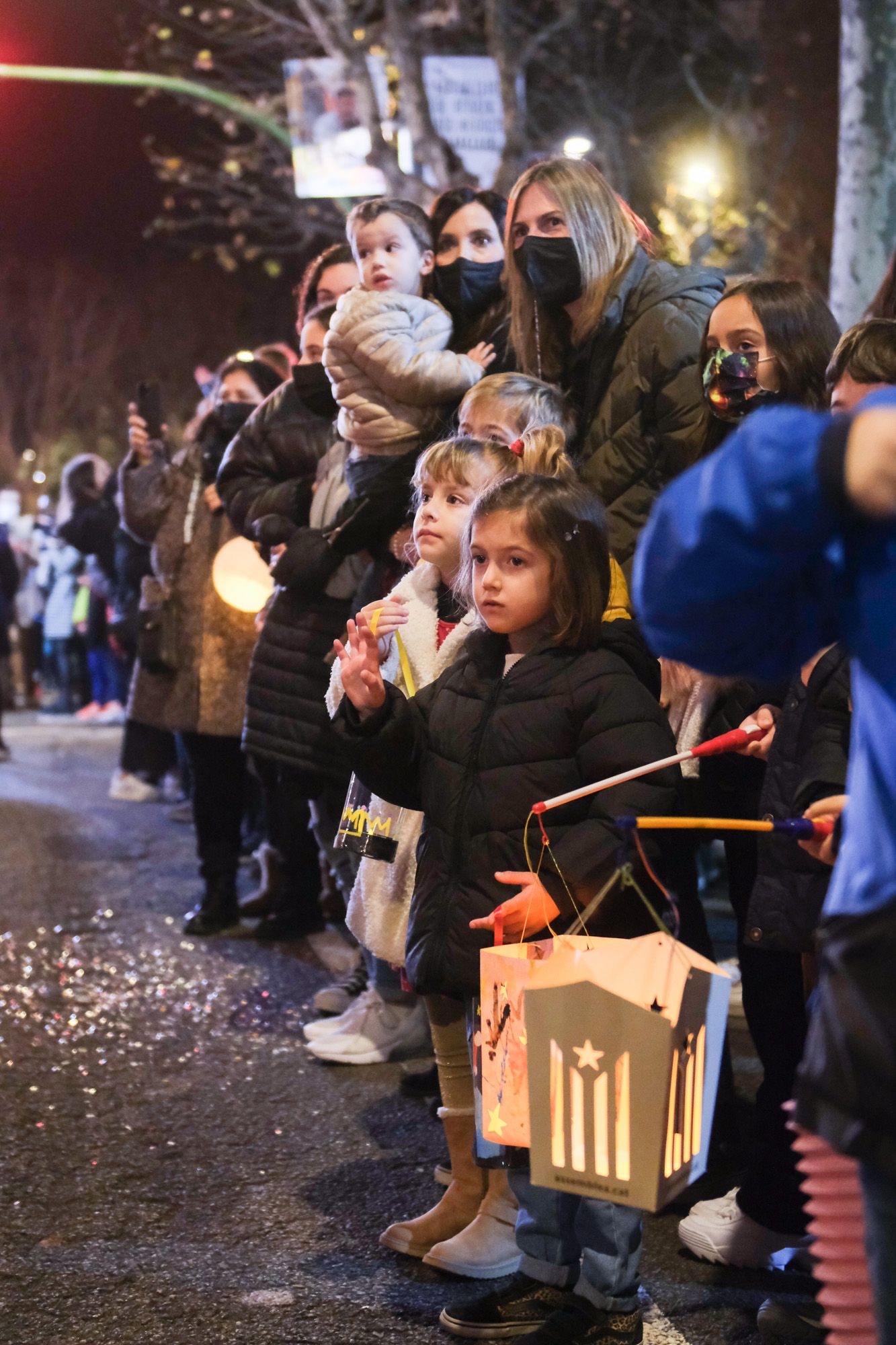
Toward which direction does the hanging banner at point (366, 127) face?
toward the camera

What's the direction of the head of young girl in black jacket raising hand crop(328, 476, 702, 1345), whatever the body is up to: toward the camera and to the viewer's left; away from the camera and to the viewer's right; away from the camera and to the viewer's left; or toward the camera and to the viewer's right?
toward the camera and to the viewer's left

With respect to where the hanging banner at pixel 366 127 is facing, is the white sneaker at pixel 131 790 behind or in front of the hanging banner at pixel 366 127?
in front

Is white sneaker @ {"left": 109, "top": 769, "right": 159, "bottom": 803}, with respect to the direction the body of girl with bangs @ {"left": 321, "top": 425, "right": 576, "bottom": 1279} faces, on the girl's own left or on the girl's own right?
on the girl's own right

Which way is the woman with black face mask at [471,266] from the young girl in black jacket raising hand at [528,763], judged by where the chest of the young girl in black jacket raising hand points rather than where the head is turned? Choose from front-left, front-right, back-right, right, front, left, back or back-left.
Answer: back-right

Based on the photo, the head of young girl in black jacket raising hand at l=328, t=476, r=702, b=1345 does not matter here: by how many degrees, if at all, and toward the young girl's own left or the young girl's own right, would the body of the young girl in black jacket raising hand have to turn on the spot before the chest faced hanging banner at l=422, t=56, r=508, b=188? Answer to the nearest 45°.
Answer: approximately 135° to the young girl's own right

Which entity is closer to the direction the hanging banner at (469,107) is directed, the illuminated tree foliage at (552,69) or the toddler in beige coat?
the toddler in beige coat

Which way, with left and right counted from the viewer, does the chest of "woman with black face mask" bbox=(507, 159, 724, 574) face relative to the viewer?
facing the viewer and to the left of the viewer

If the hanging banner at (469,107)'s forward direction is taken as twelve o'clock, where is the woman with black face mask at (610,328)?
The woman with black face mask is roughly at 12 o'clock from the hanging banner.

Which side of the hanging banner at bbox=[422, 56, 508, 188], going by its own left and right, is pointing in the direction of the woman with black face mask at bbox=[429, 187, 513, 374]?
front

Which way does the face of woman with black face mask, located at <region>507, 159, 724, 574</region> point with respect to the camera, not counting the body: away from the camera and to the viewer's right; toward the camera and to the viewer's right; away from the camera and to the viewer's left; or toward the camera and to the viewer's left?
toward the camera and to the viewer's left

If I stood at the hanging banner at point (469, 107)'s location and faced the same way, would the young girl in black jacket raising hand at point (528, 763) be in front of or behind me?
in front

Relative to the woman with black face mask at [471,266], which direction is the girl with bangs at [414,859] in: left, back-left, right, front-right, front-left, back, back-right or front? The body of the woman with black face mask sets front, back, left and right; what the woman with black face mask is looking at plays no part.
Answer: front-left

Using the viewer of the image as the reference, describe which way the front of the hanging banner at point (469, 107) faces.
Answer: facing the viewer
